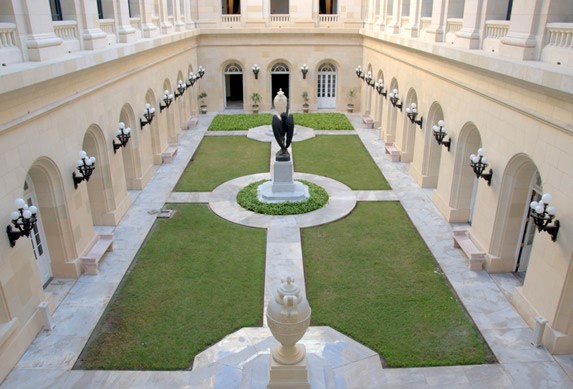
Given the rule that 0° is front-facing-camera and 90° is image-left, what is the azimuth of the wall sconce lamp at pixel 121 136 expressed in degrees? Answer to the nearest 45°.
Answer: approximately 270°

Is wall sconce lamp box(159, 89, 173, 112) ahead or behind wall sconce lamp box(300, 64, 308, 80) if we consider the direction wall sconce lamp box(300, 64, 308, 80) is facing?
ahead

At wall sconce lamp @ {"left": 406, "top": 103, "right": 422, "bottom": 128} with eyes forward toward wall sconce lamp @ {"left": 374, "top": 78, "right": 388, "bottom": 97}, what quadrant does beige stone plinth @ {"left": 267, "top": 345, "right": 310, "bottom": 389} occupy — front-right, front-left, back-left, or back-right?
back-left

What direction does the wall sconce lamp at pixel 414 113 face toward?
to the viewer's left

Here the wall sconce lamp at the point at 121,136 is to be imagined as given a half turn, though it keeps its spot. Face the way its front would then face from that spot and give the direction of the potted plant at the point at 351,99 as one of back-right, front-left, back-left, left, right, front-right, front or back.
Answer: back-right

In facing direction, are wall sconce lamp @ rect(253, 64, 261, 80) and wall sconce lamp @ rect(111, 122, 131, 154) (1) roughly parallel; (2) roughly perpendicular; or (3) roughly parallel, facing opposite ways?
roughly perpendicular

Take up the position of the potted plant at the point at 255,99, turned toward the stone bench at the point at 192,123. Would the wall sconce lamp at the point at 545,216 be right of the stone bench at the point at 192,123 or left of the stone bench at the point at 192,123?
left

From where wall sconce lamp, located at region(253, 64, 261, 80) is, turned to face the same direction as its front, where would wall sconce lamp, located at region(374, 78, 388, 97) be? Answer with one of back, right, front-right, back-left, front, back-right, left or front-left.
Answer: front-left

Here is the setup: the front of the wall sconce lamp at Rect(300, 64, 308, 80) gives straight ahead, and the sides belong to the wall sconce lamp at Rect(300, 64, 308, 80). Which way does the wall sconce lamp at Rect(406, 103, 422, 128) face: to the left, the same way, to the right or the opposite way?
to the right

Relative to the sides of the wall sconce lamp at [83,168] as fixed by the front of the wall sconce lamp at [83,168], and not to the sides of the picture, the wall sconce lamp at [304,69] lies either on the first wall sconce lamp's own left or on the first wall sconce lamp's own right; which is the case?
on the first wall sconce lamp's own left

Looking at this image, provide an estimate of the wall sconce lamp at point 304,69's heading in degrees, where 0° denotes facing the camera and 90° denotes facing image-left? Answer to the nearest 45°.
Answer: approximately 0°

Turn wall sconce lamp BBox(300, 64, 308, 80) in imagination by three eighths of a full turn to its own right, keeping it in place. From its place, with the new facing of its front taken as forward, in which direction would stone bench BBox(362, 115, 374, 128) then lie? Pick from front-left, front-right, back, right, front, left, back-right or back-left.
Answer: back

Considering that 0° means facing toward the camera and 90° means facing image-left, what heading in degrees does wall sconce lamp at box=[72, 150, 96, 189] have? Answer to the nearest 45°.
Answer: approximately 270°

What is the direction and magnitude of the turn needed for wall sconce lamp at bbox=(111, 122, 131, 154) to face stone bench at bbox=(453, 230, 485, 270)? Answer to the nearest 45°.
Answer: approximately 45° to its right
